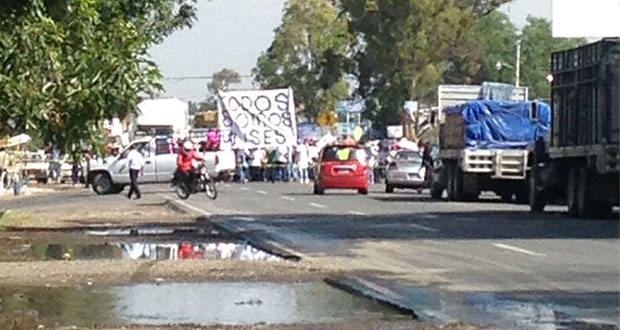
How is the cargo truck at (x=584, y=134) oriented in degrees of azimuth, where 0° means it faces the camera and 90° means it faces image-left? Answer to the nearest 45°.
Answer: approximately 135°

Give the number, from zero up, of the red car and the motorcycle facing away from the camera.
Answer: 1

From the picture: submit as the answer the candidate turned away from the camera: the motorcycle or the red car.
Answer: the red car

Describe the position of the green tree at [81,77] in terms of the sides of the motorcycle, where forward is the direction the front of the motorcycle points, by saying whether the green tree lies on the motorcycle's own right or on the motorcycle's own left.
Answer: on the motorcycle's own right

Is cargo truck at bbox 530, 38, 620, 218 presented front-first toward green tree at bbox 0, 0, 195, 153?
no

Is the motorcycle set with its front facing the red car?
no

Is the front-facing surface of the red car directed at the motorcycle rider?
no

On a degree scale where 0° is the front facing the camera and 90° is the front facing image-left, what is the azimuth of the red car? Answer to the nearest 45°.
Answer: approximately 180°

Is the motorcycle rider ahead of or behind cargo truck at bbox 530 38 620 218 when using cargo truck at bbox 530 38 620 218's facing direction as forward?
ahead

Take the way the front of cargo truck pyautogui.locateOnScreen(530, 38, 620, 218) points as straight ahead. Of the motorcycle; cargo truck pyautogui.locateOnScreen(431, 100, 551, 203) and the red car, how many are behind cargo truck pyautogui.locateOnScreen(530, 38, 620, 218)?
0
